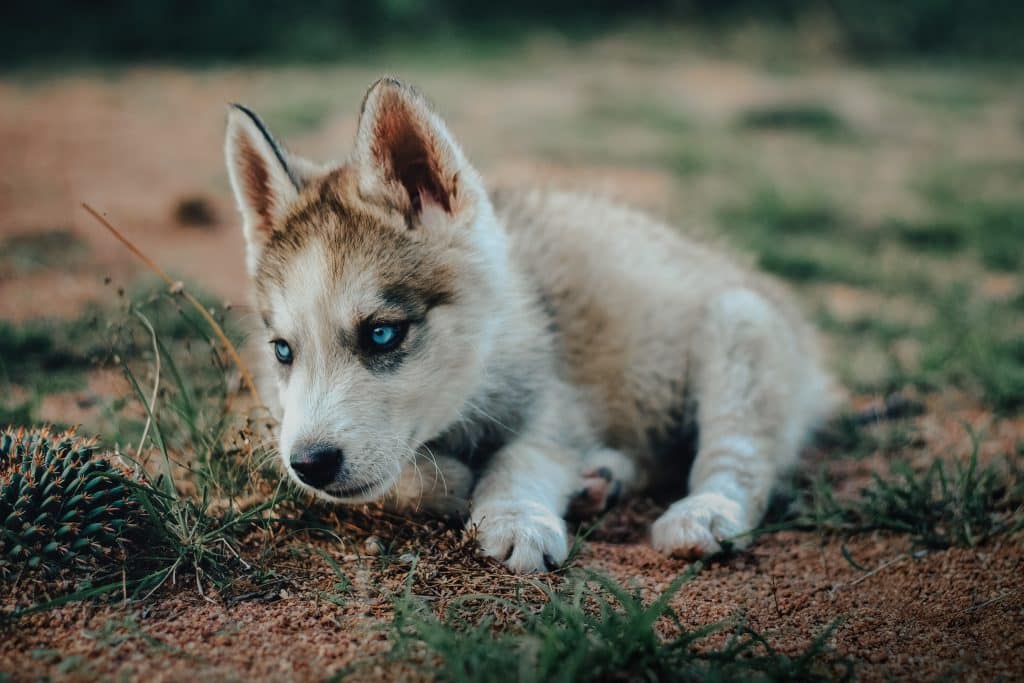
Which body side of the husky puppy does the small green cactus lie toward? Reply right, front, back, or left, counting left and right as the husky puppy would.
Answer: front

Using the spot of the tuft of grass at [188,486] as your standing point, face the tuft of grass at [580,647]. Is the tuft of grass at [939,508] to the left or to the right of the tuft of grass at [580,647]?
left

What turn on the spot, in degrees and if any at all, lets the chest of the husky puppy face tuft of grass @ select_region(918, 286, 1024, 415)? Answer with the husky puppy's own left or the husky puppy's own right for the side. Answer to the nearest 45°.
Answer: approximately 180°

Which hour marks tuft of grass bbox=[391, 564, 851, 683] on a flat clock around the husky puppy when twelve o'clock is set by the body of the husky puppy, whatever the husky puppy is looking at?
The tuft of grass is roughly at 10 o'clock from the husky puppy.

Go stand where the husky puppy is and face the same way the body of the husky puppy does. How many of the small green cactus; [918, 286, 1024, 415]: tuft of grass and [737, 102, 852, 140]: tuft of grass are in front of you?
1

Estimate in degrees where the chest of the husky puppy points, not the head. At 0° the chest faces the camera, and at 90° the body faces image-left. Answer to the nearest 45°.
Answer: approximately 45°

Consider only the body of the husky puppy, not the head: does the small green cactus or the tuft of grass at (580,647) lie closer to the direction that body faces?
the small green cactus
